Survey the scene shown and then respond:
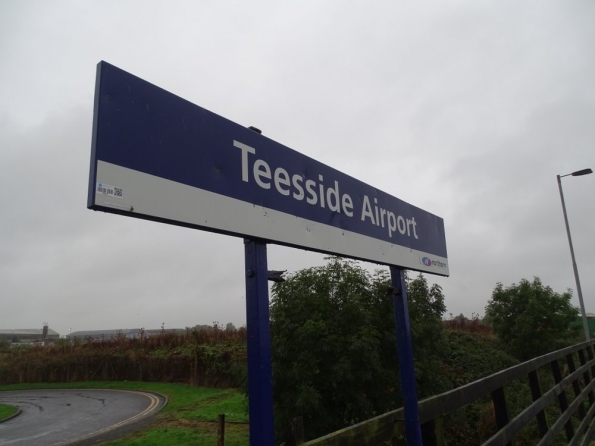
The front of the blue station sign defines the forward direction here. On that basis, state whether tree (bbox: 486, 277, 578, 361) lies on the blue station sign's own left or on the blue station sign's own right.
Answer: on the blue station sign's own left

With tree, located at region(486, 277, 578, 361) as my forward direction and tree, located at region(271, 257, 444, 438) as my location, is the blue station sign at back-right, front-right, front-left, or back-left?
back-right

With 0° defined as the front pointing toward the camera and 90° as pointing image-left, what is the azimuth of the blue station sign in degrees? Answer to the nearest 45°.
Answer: approximately 315°

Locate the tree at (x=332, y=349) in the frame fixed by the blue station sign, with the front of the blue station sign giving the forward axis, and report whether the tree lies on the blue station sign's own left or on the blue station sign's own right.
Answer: on the blue station sign's own left

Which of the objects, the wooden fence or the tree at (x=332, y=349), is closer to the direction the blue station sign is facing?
the wooden fence

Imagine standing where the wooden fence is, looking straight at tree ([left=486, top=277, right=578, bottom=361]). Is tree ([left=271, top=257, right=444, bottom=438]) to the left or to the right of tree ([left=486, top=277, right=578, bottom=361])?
left
